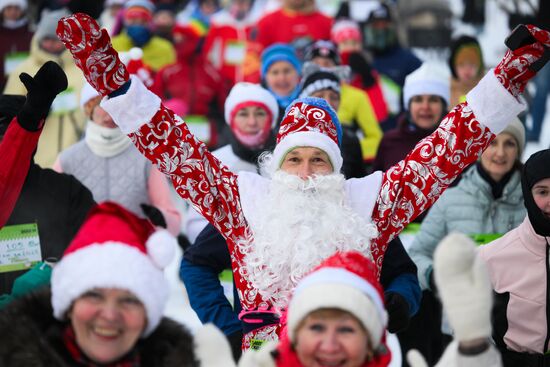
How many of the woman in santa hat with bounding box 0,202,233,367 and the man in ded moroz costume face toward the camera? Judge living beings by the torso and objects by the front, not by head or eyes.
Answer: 2

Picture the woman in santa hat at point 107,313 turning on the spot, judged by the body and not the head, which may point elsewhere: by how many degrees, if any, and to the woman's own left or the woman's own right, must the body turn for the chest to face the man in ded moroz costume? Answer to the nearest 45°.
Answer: approximately 135° to the woman's own left

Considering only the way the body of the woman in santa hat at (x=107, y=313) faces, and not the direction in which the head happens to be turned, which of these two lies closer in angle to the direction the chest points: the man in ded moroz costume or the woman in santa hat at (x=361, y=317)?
the woman in santa hat

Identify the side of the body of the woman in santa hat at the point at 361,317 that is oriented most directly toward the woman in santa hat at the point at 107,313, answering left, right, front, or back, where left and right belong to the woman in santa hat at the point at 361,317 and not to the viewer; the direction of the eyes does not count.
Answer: right

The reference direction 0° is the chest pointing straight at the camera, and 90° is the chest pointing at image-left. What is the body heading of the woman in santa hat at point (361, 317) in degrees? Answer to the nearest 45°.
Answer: approximately 0°

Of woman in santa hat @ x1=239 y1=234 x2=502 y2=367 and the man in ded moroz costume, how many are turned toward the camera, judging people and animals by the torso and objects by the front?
2
